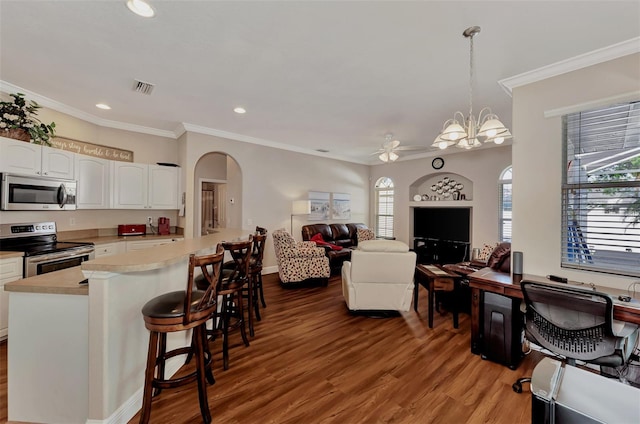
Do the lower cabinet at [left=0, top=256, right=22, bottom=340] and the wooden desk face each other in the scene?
yes

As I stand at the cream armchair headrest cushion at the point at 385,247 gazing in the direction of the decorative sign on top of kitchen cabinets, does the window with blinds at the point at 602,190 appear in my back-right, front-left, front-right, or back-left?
back-left

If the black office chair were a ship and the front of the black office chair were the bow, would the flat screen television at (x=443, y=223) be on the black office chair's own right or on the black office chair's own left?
on the black office chair's own left

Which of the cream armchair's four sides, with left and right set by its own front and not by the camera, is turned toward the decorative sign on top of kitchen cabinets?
left

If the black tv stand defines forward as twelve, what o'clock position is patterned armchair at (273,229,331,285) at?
The patterned armchair is roughly at 1 o'clock from the black tv stand.

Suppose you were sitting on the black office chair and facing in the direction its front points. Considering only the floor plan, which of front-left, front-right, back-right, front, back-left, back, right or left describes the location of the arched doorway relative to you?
back-left

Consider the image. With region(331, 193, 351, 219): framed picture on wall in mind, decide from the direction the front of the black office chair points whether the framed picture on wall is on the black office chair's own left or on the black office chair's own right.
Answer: on the black office chair's own left

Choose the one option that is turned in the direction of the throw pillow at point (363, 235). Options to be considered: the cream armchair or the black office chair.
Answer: the cream armchair

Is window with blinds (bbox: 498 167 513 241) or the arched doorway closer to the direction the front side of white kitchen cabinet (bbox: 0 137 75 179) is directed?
the window with blinds

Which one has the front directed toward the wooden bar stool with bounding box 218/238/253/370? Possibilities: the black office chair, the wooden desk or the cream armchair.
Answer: the wooden desk

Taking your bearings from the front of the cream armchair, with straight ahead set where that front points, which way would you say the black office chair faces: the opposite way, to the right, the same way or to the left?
to the right

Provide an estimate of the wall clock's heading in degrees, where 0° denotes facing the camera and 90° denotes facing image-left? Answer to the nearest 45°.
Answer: approximately 0°
